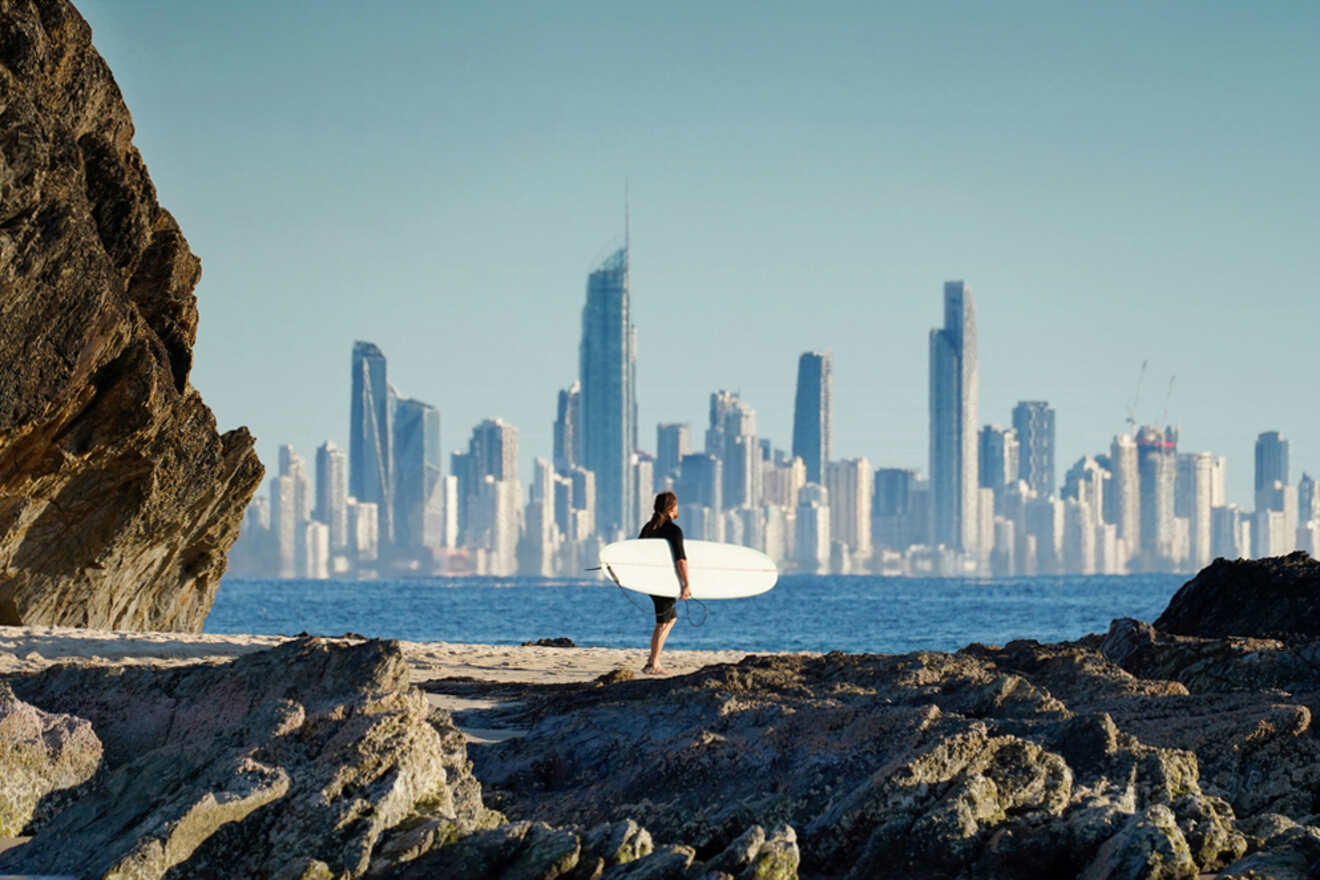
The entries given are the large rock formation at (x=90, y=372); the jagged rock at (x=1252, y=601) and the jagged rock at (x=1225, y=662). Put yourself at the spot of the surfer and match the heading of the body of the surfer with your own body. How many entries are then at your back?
1

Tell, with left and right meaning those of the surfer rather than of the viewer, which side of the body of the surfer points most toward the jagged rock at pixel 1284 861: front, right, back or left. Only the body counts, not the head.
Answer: right

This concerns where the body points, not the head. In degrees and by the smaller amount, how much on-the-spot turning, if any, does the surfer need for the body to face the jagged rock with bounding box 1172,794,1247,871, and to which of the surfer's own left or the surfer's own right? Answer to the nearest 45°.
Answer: approximately 90° to the surfer's own right

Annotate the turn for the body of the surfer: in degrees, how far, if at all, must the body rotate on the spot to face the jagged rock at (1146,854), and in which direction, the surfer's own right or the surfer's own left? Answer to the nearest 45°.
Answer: approximately 90° to the surfer's own right

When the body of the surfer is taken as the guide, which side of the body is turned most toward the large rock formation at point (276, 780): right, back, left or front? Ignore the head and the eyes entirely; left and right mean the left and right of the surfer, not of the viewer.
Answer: right

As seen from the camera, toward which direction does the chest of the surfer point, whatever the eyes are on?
to the viewer's right

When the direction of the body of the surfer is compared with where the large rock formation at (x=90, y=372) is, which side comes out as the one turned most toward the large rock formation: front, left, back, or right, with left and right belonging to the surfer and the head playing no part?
back

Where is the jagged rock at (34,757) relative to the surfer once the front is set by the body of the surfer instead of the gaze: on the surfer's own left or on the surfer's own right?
on the surfer's own right

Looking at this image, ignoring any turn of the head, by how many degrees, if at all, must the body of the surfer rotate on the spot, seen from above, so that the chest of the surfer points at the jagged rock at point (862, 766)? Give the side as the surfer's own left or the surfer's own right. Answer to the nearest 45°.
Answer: approximately 90° to the surfer's own right
